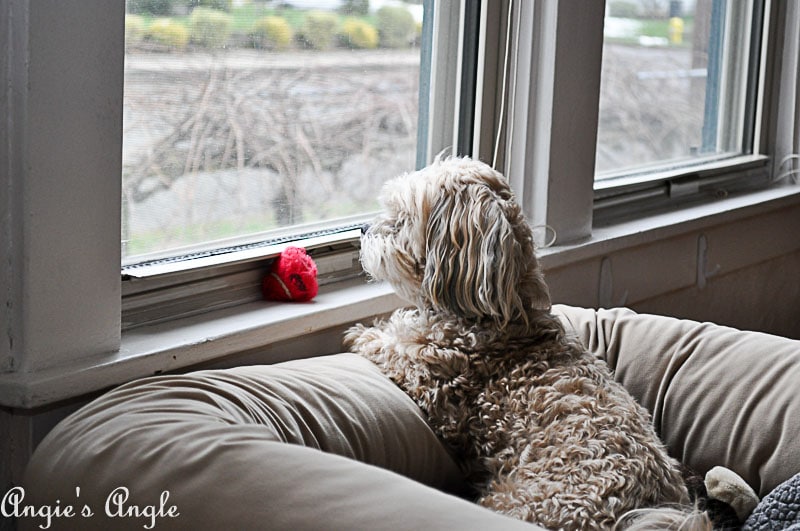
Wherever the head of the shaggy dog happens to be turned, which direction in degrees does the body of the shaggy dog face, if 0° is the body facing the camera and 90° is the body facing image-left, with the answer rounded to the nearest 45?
approximately 135°
